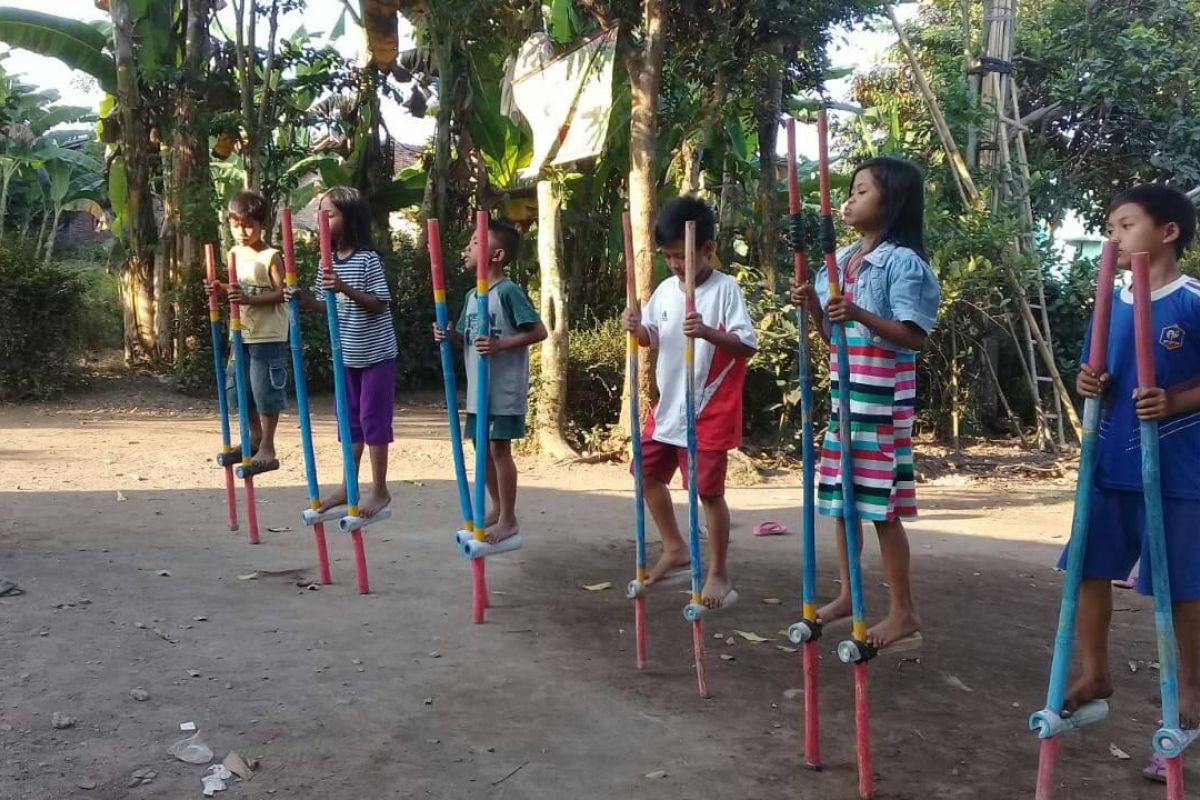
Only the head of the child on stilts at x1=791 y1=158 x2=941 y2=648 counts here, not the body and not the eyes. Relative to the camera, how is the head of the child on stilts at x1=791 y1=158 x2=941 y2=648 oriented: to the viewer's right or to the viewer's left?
to the viewer's left

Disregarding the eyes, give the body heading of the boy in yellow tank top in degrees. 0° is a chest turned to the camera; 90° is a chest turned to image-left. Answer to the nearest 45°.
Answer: approximately 45°

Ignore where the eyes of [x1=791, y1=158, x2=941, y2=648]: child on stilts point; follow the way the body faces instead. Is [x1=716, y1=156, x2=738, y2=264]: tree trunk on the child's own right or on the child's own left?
on the child's own right

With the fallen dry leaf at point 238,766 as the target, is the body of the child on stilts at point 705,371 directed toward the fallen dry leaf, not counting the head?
yes

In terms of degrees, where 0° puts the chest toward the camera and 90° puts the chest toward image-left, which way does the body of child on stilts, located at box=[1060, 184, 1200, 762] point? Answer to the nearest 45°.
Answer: approximately 45°

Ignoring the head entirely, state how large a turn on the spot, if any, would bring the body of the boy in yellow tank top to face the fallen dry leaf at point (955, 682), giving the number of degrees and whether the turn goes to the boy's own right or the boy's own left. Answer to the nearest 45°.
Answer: approximately 90° to the boy's own left

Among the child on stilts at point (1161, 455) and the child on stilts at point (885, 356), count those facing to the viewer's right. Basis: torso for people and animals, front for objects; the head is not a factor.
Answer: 0

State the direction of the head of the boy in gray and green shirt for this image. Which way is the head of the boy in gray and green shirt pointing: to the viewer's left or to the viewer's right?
to the viewer's left

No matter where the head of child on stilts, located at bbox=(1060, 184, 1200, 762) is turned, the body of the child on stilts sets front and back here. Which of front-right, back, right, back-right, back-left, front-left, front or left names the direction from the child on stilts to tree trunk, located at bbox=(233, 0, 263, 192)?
right

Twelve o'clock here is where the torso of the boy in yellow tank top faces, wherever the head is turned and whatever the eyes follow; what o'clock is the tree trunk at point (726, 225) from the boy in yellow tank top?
The tree trunk is roughly at 6 o'clock from the boy in yellow tank top.

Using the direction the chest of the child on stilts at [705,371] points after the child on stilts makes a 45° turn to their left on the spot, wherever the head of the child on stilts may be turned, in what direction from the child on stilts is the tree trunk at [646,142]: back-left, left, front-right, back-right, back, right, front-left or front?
back
